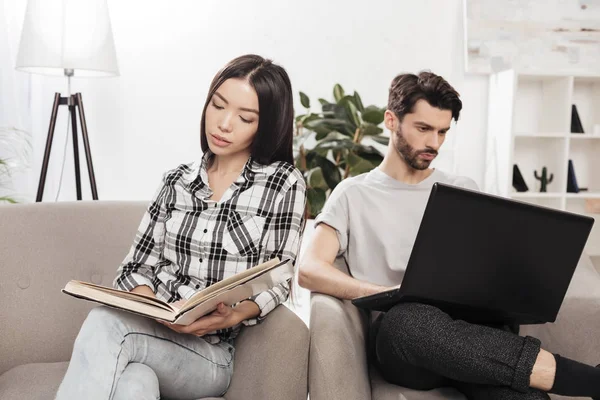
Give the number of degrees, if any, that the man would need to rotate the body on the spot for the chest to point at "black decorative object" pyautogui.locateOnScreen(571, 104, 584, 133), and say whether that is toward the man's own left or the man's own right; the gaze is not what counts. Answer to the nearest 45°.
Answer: approximately 135° to the man's own left

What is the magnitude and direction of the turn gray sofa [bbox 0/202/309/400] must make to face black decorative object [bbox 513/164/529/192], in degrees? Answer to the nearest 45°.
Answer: approximately 135° to its left

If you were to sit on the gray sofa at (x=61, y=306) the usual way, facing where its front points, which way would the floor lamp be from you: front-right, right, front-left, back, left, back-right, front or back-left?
back

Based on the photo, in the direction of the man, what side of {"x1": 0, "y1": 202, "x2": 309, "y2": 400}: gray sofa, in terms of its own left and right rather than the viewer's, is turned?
left

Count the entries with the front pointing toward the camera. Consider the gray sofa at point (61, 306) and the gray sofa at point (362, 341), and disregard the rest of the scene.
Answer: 2

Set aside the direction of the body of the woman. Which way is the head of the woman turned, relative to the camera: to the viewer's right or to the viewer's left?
to the viewer's left

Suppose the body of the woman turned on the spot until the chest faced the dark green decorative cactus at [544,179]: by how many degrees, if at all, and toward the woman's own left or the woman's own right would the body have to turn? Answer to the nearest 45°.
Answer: approximately 180°
